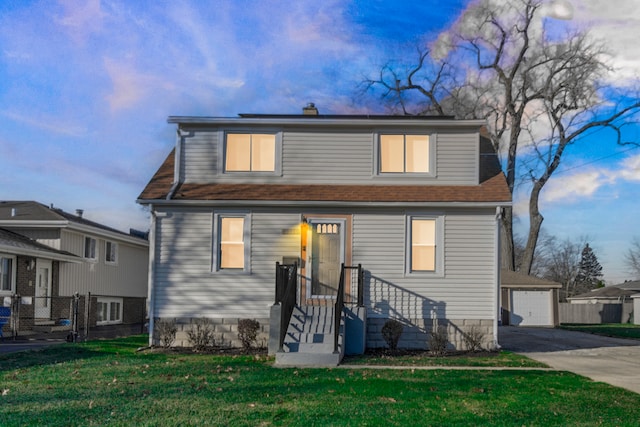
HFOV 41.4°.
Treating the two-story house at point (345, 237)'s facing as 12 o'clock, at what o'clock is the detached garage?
The detached garage is roughly at 7 o'clock from the two-story house.

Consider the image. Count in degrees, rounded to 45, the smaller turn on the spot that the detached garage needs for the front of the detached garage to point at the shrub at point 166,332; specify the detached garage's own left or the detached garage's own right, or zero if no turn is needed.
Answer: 0° — it already faces it

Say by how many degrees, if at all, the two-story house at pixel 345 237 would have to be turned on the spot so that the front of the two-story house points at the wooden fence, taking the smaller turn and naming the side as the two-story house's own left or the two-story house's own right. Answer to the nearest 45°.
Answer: approximately 135° to the two-story house's own left

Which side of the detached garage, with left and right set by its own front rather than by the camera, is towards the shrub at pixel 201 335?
front

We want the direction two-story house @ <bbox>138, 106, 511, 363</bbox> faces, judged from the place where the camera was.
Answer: facing the viewer

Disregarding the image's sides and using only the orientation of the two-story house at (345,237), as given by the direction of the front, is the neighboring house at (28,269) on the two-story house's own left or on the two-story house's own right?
on the two-story house's own right

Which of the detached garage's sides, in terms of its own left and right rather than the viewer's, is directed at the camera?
front

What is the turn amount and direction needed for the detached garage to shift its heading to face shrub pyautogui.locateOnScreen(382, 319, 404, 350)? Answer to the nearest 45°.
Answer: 0° — it already faces it

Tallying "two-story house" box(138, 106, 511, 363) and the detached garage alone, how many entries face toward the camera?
2

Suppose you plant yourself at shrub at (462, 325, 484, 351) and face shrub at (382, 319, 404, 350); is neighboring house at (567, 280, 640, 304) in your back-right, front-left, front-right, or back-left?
back-right

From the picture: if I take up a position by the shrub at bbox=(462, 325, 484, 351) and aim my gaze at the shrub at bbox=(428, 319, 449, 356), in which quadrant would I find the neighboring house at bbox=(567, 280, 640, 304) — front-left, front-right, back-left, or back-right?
back-right

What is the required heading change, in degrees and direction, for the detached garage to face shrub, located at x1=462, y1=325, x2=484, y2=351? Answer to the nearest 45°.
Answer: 0° — it already faces it

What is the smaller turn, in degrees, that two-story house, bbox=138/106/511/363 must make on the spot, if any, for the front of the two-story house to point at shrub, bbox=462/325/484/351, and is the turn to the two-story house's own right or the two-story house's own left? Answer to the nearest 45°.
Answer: approximately 90° to the two-story house's own left

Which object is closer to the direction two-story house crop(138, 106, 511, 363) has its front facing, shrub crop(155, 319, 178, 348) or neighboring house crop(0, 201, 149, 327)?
the shrub
